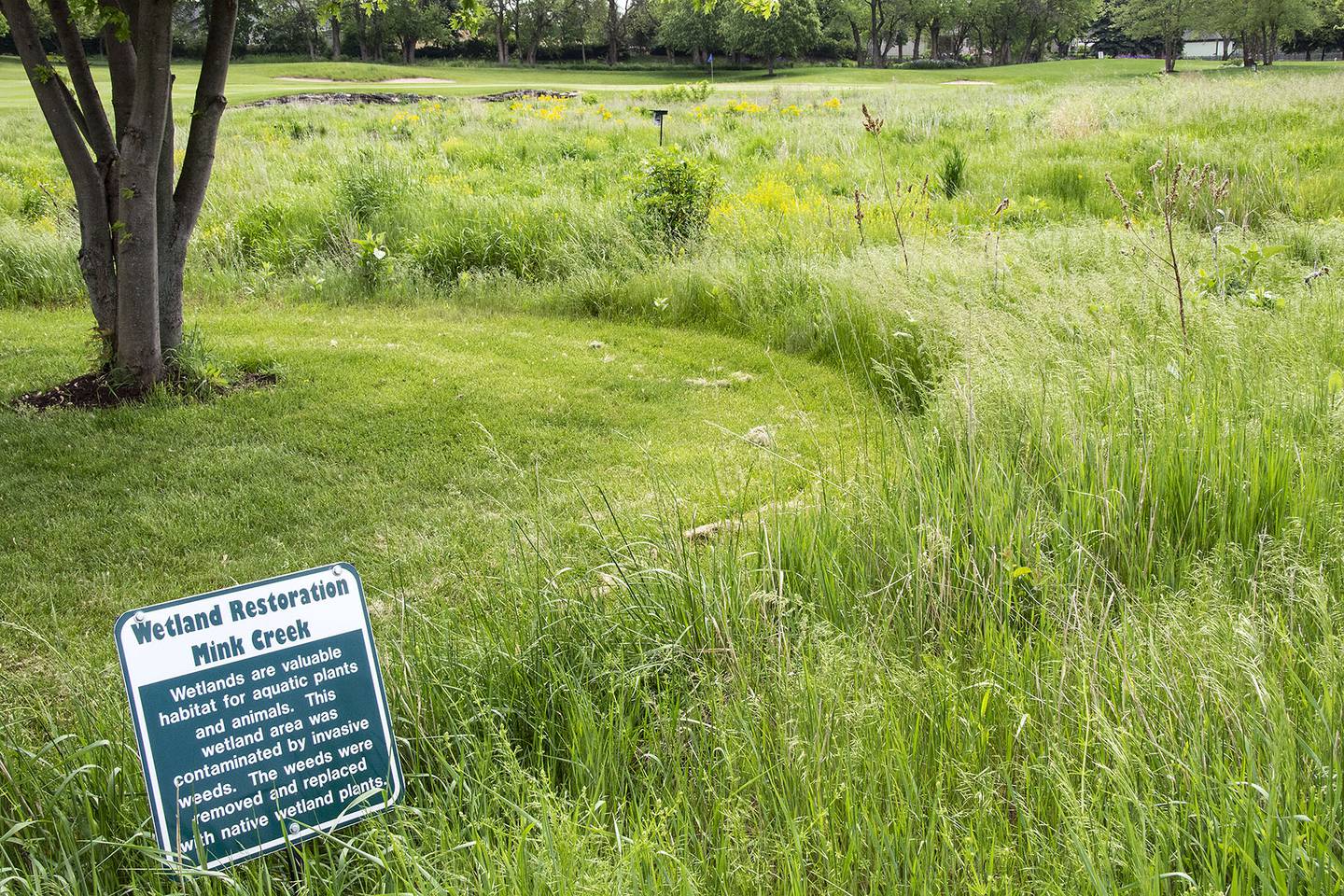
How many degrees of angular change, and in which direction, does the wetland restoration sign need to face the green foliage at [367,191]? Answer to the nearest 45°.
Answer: approximately 180°

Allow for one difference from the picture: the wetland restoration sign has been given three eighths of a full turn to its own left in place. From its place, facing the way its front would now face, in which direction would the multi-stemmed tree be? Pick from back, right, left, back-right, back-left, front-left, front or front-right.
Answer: front-left

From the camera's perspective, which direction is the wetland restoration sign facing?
toward the camera

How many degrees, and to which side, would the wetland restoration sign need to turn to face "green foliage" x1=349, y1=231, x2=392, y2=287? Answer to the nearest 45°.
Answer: approximately 180°

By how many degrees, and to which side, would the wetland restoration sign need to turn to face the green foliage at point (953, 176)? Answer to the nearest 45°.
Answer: approximately 135° to its left
